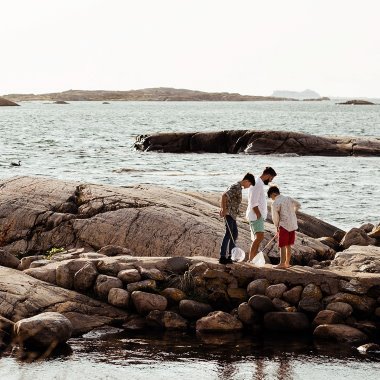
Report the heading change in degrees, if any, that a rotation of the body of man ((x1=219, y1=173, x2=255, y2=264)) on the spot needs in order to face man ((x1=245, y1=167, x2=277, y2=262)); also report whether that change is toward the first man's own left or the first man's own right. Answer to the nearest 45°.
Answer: approximately 45° to the first man's own left

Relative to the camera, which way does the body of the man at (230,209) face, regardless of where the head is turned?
to the viewer's right

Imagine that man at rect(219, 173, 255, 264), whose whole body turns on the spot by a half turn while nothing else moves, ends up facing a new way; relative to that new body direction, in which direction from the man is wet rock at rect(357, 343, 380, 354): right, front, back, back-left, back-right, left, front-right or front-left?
back-left

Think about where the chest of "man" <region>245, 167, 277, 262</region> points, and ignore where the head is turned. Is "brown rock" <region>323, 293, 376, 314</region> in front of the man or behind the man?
in front

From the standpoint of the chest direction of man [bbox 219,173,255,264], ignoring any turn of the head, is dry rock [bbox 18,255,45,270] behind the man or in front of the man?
behind
